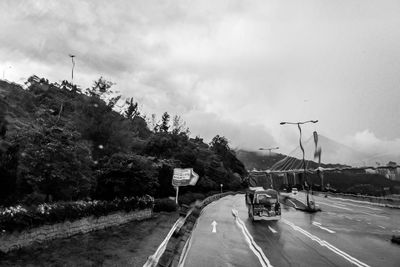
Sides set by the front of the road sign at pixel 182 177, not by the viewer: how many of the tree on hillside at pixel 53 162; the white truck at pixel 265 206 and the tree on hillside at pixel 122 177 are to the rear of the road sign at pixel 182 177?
0

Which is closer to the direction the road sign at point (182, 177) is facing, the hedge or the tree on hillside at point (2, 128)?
the hedge

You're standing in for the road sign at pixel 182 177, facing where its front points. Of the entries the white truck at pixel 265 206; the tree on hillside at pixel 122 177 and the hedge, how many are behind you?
0

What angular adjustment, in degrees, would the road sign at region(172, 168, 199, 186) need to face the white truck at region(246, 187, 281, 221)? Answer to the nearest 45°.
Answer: approximately 45° to its left

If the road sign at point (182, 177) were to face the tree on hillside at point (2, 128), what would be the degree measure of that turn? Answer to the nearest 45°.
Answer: approximately 45° to its right

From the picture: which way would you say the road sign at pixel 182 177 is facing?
toward the camera

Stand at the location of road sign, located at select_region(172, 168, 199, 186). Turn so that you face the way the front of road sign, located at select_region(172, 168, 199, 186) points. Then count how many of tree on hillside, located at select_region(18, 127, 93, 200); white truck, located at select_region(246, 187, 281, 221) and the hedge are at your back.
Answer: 0

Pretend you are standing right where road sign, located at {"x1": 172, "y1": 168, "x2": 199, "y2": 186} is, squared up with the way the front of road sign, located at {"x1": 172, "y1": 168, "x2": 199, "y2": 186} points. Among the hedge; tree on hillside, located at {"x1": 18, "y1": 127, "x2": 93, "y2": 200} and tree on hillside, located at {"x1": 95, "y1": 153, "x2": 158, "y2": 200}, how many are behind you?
0

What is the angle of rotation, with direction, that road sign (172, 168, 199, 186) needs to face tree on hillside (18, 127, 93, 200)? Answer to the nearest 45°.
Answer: approximately 45° to its right

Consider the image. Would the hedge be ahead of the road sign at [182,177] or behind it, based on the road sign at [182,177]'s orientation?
ahead
